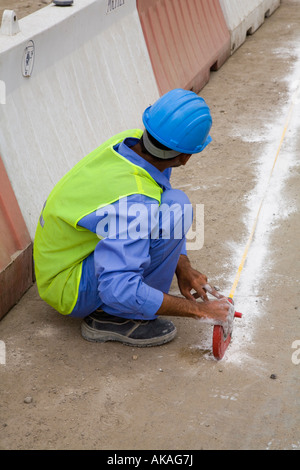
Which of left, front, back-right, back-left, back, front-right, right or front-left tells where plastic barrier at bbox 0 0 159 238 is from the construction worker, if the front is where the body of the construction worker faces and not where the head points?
left

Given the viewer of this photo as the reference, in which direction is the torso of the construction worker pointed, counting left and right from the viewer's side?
facing to the right of the viewer

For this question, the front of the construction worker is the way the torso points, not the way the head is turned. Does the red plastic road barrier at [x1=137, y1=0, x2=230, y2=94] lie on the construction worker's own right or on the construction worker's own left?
on the construction worker's own left

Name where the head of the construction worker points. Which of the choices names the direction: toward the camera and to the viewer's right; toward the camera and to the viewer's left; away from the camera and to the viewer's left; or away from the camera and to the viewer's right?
away from the camera and to the viewer's right

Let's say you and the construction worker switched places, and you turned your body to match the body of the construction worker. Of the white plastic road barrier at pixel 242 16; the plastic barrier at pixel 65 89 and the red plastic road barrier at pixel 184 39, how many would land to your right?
0

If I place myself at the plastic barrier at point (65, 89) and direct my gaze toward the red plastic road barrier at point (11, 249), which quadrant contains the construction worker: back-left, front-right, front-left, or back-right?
front-left

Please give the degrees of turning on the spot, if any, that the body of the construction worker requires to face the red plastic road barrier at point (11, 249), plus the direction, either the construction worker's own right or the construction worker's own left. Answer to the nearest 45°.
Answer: approximately 135° to the construction worker's own left

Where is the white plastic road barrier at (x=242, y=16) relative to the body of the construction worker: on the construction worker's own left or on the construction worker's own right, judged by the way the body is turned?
on the construction worker's own left
